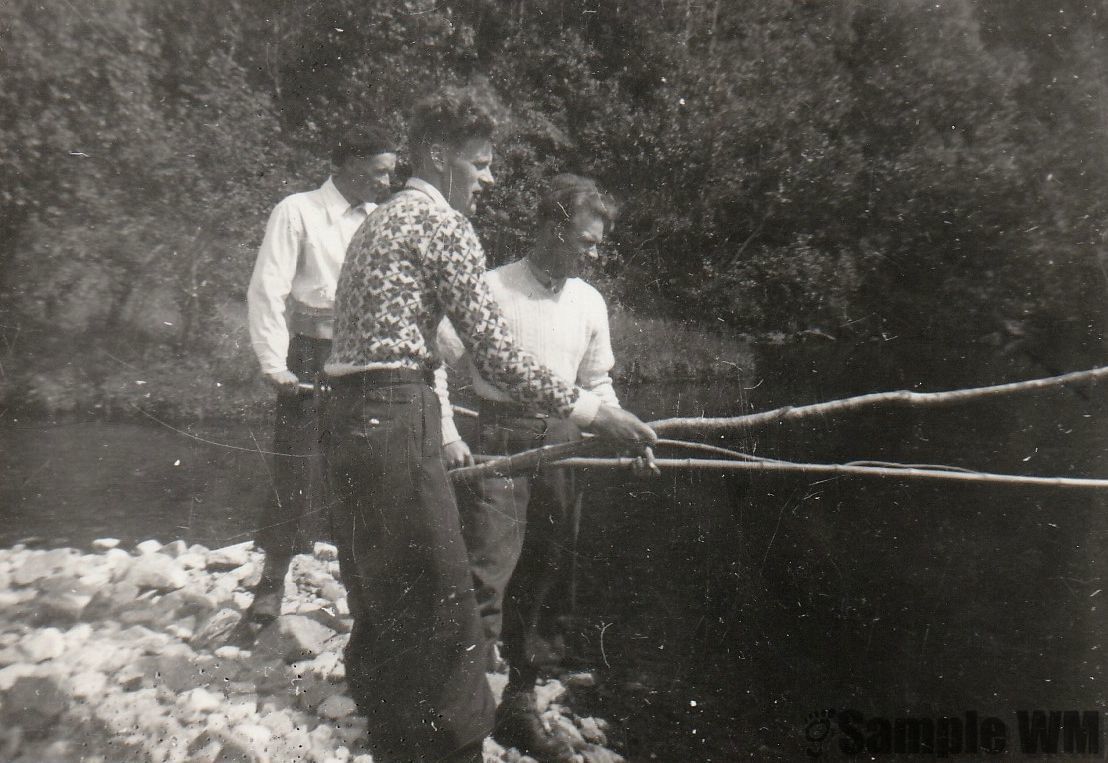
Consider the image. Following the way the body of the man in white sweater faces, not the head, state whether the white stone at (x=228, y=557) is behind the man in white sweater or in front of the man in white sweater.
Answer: behind

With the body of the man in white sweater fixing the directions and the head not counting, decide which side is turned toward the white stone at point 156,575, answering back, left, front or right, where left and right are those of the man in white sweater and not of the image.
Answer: back

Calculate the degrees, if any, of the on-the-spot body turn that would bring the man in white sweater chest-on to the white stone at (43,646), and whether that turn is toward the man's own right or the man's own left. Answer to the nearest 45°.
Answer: approximately 135° to the man's own right

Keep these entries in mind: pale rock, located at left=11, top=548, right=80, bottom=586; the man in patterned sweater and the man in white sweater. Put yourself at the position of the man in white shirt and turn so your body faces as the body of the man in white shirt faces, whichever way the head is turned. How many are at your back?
1

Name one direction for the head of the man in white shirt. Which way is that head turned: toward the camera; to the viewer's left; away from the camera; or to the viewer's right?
to the viewer's right

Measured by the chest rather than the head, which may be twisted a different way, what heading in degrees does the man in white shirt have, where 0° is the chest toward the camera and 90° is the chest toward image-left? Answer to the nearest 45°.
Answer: approximately 315°

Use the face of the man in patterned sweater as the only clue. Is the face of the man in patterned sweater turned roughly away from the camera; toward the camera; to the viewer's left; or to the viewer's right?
to the viewer's right

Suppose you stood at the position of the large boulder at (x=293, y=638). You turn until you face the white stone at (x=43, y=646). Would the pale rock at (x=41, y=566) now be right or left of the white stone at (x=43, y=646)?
right

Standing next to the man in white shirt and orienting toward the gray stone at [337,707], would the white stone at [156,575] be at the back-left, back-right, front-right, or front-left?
back-right

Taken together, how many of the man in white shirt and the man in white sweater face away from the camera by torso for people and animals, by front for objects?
0

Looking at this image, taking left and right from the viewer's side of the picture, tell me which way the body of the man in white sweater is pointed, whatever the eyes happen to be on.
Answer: facing the viewer and to the right of the viewer

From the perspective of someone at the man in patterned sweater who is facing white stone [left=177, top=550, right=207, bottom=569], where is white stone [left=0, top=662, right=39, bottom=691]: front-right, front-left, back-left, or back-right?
front-left

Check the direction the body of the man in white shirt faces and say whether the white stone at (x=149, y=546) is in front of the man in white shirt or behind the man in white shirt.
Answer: behind

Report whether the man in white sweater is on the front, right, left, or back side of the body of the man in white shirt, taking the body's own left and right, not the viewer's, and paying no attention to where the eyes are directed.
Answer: front

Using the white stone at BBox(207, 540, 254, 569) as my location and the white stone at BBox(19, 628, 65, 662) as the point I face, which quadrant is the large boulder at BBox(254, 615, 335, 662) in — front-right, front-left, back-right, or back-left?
front-left

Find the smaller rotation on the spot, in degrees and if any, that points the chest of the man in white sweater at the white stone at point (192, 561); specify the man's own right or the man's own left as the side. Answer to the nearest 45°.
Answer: approximately 180°
